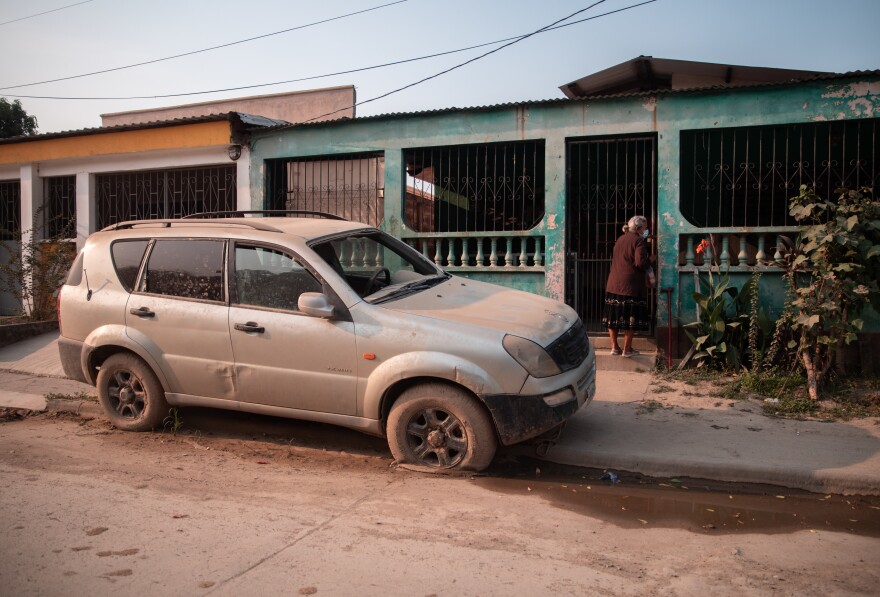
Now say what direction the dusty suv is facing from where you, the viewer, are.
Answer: facing the viewer and to the right of the viewer

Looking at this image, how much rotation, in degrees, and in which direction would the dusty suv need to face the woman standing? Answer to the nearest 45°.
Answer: approximately 90° to its left
